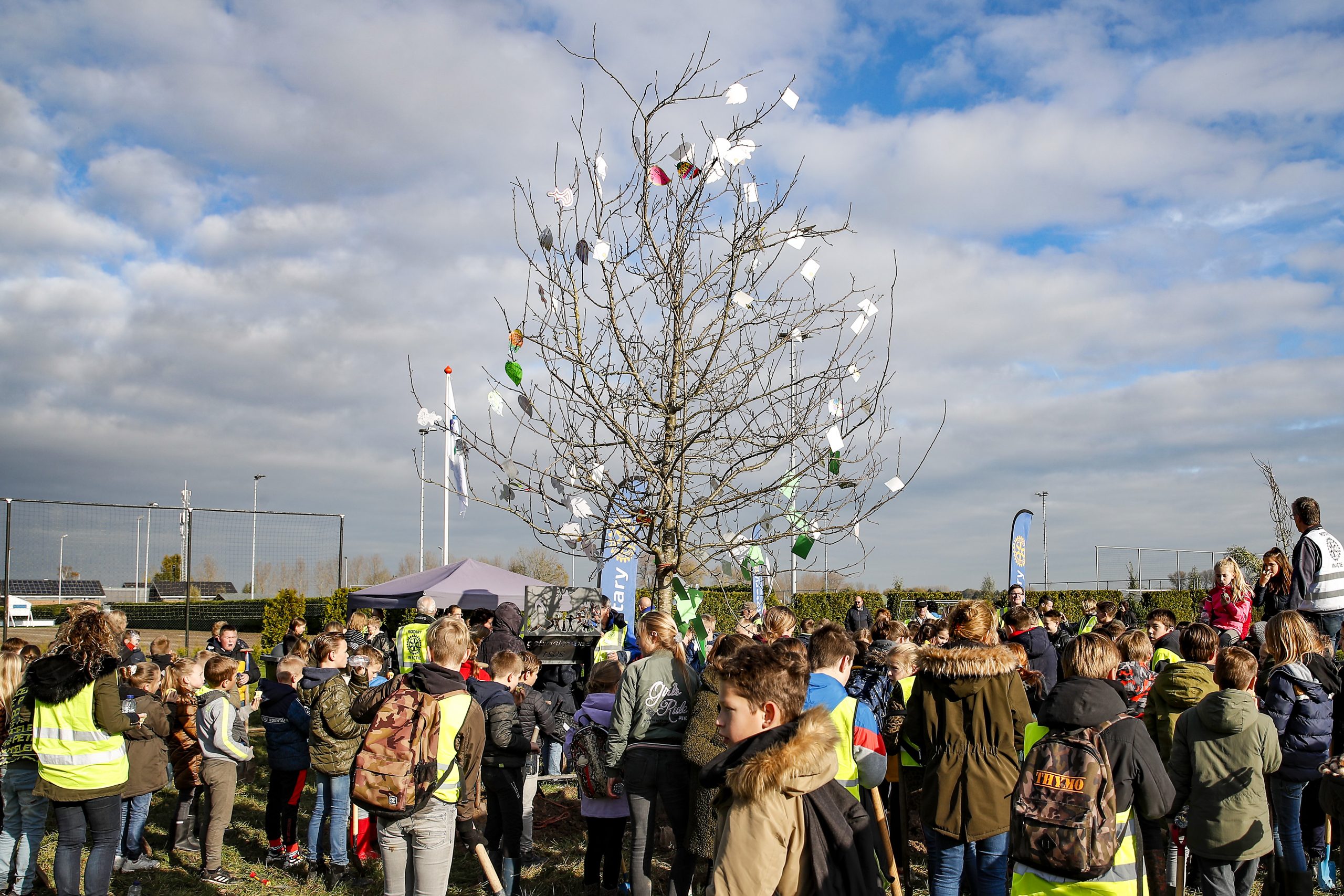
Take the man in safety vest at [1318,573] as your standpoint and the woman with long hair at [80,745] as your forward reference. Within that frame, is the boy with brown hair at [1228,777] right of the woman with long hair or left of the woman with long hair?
left

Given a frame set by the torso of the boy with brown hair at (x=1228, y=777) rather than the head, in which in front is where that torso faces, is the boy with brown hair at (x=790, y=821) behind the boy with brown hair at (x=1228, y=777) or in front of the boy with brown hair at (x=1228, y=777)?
behind

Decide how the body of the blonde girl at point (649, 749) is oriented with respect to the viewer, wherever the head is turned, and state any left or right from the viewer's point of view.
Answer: facing away from the viewer and to the left of the viewer

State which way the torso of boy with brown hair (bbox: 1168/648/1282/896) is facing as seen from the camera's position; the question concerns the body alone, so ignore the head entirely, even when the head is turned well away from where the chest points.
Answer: away from the camera

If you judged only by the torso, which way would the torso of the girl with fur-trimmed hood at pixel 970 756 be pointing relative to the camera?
away from the camera

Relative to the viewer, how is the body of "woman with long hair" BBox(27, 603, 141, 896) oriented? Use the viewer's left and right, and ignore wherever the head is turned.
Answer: facing away from the viewer and to the right of the viewer

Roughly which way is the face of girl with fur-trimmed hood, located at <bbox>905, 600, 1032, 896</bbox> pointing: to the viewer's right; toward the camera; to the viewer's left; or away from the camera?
away from the camera

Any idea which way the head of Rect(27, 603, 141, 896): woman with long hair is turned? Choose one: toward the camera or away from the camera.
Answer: away from the camera

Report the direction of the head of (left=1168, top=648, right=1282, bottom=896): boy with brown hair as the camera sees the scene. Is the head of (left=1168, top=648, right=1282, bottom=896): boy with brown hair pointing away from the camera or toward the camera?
away from the camera

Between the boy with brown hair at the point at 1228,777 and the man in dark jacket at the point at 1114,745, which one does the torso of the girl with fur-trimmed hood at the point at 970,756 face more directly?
the boy with brown hair
